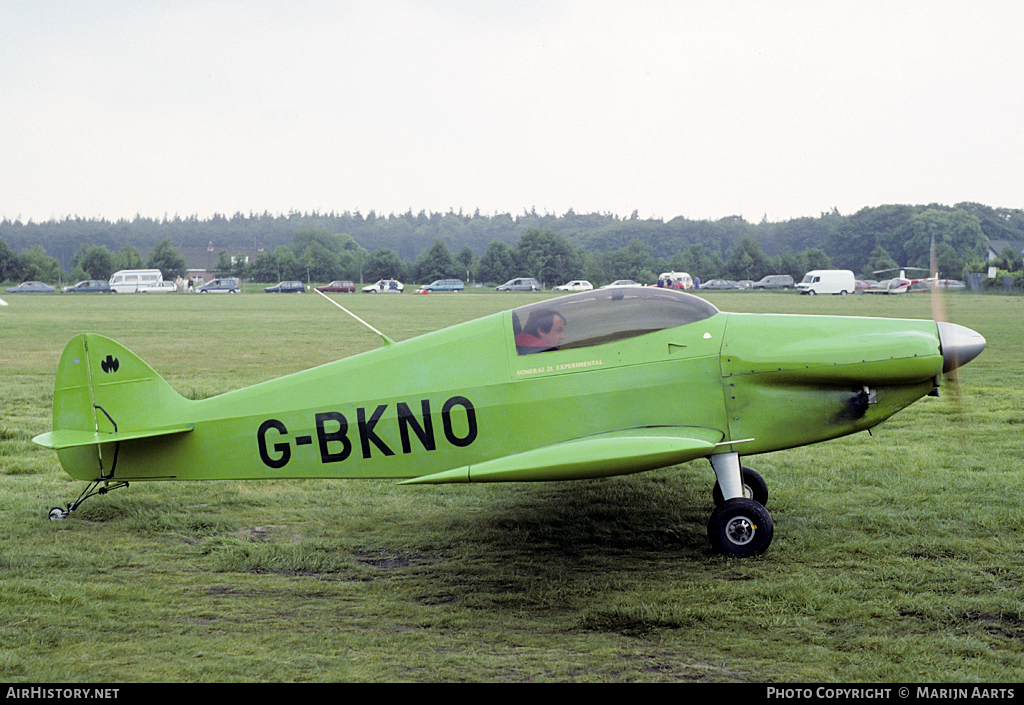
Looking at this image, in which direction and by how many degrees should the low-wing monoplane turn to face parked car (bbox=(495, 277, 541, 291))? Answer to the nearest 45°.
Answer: approximately 90° to its left

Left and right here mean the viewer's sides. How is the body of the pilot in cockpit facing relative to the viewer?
facing to the right of the viewer

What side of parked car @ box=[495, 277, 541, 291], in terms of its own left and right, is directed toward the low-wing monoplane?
left

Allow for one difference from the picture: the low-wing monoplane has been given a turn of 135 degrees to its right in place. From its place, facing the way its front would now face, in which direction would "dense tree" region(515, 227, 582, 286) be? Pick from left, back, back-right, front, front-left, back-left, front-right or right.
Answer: back-right

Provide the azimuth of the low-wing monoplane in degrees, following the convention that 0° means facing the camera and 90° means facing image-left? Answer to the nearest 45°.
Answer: approximately 270°

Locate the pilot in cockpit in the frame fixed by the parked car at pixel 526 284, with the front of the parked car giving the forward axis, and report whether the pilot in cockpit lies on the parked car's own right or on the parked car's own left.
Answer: on the parked car's own left

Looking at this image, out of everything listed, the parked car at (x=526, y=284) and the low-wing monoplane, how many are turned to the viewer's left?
1

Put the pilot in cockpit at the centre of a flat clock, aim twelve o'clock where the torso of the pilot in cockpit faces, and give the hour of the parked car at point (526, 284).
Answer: The parked car is roughly at 9 o'clock from the pilot in cockpit.

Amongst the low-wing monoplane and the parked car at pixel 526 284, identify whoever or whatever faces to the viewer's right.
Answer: the low-wing monoplane

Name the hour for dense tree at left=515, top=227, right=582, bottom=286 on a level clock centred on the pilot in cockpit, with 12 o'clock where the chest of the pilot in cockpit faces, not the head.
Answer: The dense tree is roughly at 9 o'clock from the pilot in cockpit.

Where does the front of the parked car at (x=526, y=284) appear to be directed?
to the viewer's left
